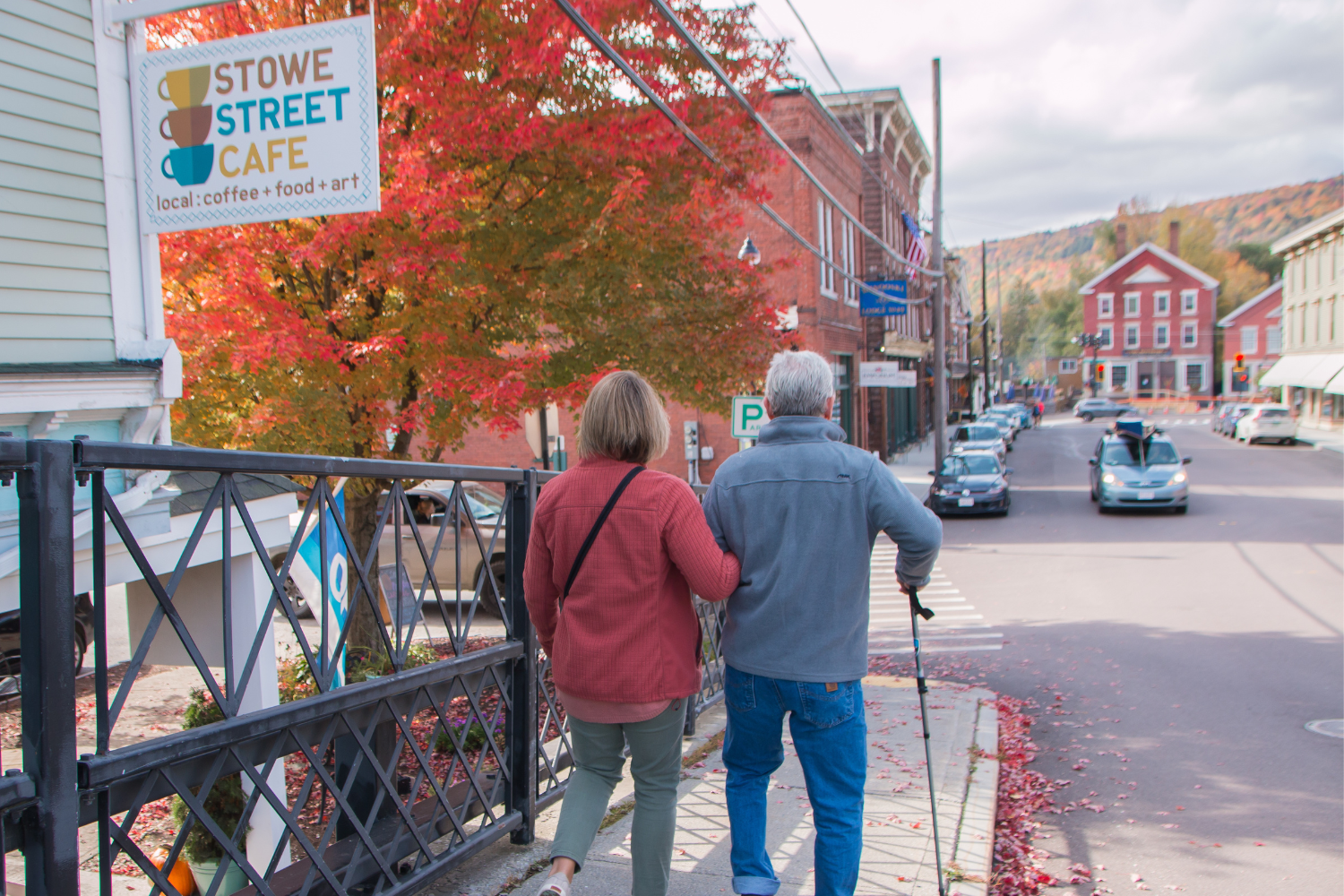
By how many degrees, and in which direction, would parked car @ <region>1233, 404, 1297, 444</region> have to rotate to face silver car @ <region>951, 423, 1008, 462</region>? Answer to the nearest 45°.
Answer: approximately 90° to its left

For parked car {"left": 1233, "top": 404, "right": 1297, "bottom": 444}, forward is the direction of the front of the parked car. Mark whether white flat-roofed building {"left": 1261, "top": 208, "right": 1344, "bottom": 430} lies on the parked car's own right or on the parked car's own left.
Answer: on the parked car's own right

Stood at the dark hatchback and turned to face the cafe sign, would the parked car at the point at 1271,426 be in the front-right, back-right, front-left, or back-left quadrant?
back-left

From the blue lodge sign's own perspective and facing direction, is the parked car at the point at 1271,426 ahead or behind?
behind

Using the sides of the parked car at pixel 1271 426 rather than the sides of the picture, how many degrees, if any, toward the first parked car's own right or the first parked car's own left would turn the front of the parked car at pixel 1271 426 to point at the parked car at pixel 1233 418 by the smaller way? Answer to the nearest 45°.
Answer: approximately 45° to the first parked car's own right

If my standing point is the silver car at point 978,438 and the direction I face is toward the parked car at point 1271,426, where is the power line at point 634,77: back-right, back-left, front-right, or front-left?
back-right

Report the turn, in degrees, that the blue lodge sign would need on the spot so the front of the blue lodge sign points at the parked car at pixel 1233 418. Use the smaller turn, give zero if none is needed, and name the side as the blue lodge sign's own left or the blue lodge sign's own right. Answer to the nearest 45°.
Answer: approximately 135° to the blue lodge sign's own left

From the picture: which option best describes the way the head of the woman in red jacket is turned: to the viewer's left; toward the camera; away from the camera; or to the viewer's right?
away from the camera

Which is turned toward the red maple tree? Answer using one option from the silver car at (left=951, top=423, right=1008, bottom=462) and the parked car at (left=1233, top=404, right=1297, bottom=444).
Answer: the silver car

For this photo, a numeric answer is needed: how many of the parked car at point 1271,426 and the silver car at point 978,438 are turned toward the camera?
1

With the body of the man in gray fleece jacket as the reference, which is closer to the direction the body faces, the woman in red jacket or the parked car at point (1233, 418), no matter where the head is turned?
the parked car

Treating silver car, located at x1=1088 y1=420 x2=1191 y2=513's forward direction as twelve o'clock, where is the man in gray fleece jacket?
The man in gray fleece jacket is roughly at 12 o'clock from the silver car.
